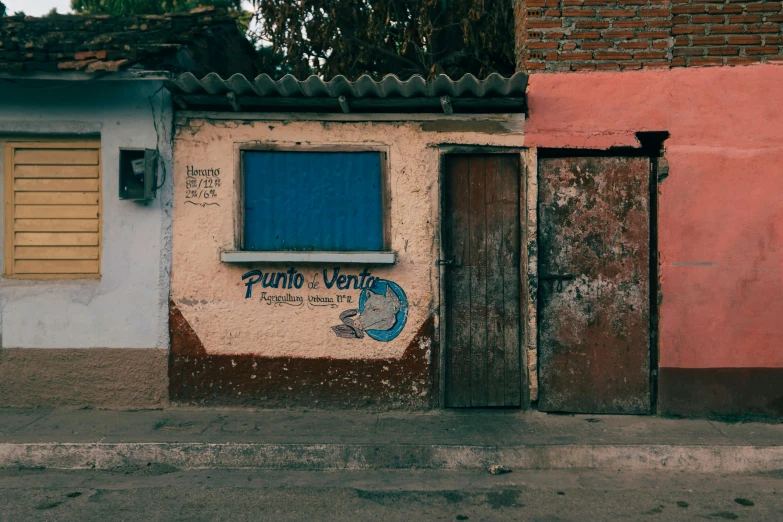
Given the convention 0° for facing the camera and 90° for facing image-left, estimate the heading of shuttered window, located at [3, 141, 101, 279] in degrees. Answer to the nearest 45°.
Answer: approximately 0°

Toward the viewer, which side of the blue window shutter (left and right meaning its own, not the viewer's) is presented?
front

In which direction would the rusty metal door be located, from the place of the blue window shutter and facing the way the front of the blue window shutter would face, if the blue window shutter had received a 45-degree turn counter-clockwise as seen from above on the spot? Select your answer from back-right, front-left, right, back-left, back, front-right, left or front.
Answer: front-left

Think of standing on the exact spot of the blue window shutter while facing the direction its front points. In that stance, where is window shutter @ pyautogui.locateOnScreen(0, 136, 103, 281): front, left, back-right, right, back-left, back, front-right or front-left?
right

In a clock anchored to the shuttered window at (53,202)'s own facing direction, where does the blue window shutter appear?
The blue window shutter is roughly at 10 o'clock from the shuttered window.

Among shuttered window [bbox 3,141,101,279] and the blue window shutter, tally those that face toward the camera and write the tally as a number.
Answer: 2

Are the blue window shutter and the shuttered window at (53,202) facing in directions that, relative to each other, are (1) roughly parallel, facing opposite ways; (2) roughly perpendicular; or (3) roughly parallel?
roughly parallel

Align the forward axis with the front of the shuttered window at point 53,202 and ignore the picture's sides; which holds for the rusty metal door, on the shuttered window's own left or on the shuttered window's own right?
on the shuttered window's own left
